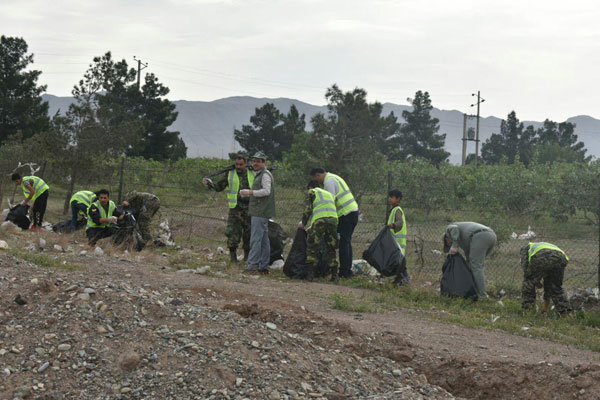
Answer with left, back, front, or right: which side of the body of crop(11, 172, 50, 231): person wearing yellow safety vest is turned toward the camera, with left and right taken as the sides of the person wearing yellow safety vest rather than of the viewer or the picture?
left

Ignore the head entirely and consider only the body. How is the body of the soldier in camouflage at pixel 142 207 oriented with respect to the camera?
to the viewer's left

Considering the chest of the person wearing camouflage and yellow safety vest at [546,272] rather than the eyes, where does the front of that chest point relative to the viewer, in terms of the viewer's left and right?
facing away from the viewer and to the left of the viewer

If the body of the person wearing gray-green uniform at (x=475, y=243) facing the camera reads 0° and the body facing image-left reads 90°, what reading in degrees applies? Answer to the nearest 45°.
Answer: approximately 90°

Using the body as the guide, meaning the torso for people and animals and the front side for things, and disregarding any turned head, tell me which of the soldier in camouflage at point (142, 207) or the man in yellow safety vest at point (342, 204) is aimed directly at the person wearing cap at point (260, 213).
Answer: the man in yellow safety vest

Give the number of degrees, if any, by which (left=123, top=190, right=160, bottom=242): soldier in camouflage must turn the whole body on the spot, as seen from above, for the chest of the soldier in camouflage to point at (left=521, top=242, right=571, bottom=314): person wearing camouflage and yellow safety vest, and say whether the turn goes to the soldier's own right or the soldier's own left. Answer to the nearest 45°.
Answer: approximately 135° to the soldier's own left

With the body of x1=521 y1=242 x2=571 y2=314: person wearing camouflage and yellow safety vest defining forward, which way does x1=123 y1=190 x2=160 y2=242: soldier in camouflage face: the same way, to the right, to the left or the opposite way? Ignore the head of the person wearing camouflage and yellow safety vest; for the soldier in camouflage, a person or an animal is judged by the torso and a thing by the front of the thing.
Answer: to the left

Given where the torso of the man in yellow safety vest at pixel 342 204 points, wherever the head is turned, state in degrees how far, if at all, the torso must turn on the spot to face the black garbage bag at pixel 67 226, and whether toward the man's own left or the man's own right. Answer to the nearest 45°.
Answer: approximately 45° to the man's own right

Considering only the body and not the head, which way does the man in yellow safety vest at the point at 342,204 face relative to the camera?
to the viewer's left

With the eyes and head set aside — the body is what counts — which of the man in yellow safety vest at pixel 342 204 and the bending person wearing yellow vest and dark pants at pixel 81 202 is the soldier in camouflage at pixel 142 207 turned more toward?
the bending person wearing yellow vest and dark pants

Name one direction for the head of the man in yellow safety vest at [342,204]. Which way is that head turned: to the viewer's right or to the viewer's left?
to the viewer's left
